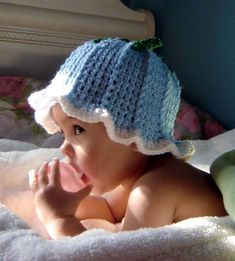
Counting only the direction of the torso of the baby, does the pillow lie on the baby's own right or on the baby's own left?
on the baby's own right

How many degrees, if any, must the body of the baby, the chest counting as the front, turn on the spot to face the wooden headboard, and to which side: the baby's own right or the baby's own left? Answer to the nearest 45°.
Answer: approximately 90° to the baby's own right

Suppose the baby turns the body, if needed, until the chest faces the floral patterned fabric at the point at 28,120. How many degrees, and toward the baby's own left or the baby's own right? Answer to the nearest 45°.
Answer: approximately 45° to the baby's own right

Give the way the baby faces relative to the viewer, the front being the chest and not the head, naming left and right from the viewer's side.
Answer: facing to the left of the viewer

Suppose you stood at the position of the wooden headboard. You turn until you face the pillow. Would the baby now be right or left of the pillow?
right
